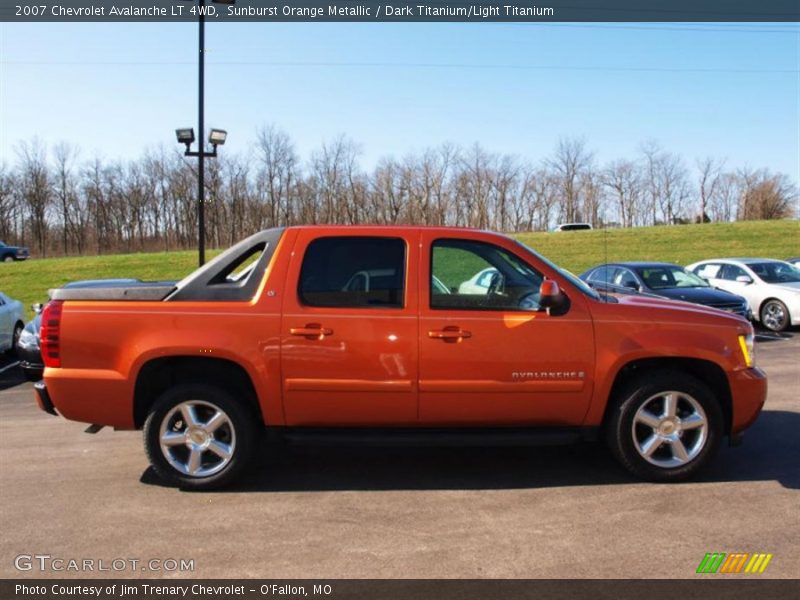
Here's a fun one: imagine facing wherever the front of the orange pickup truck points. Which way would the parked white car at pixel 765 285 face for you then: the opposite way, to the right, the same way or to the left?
to the right

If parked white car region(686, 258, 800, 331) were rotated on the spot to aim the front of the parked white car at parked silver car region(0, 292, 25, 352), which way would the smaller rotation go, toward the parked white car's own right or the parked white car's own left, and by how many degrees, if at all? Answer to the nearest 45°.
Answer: approximately 90° to the parked white car's own right

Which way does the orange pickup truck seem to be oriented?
to the viewer's right

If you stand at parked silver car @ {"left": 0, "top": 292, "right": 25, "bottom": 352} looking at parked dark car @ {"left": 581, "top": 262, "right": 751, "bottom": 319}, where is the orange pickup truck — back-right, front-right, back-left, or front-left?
front-right

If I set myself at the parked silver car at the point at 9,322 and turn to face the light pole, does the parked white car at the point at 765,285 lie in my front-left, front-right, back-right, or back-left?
front-right

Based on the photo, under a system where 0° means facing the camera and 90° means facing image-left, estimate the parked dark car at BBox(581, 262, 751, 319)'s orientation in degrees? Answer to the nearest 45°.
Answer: approximately 315°

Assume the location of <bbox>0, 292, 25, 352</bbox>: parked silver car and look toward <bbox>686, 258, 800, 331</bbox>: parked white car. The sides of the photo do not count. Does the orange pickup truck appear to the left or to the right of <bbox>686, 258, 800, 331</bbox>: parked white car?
right

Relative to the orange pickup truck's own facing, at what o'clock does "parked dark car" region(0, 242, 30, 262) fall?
The parked dark car is roughly at 8 o'clock from the orange pickup truck.

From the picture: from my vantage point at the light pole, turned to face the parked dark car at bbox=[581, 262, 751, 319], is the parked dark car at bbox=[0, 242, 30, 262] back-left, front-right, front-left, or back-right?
back-left

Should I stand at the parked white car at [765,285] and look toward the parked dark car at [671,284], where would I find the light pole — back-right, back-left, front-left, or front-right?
front-right

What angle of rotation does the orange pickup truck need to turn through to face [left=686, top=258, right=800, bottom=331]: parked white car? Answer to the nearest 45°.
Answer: approximately 45° to its left

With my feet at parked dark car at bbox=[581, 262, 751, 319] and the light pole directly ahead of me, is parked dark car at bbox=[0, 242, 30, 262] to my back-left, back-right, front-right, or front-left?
front-right
